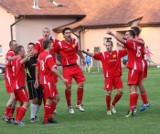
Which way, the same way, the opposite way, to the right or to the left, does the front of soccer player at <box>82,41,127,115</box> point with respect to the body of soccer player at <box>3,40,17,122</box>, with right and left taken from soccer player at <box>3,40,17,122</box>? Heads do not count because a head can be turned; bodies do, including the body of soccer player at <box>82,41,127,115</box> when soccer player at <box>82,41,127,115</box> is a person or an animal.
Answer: to the right

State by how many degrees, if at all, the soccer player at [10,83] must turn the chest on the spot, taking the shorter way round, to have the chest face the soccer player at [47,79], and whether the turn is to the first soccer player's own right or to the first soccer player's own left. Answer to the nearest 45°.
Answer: approximately 45° to the first soccer player's own right

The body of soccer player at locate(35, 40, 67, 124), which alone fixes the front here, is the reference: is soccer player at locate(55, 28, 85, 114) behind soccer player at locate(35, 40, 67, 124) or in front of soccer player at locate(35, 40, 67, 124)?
in front

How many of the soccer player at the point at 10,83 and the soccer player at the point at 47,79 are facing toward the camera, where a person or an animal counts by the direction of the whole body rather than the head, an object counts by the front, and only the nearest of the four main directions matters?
0

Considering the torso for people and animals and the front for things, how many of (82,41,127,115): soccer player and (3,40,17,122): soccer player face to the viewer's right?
1

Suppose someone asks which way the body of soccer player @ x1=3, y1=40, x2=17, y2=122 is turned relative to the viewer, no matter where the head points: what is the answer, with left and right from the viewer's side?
facing to the right of the viewer

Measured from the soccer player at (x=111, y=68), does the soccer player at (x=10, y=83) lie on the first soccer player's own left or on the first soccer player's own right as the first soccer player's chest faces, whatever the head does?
on the first soccer player's own right

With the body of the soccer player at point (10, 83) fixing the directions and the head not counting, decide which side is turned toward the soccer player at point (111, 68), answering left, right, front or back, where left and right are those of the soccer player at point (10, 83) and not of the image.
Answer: front

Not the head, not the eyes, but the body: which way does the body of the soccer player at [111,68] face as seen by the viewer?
toward the camera

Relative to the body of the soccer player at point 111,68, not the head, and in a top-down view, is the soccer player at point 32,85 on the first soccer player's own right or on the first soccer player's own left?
on the first soccer player's own right
